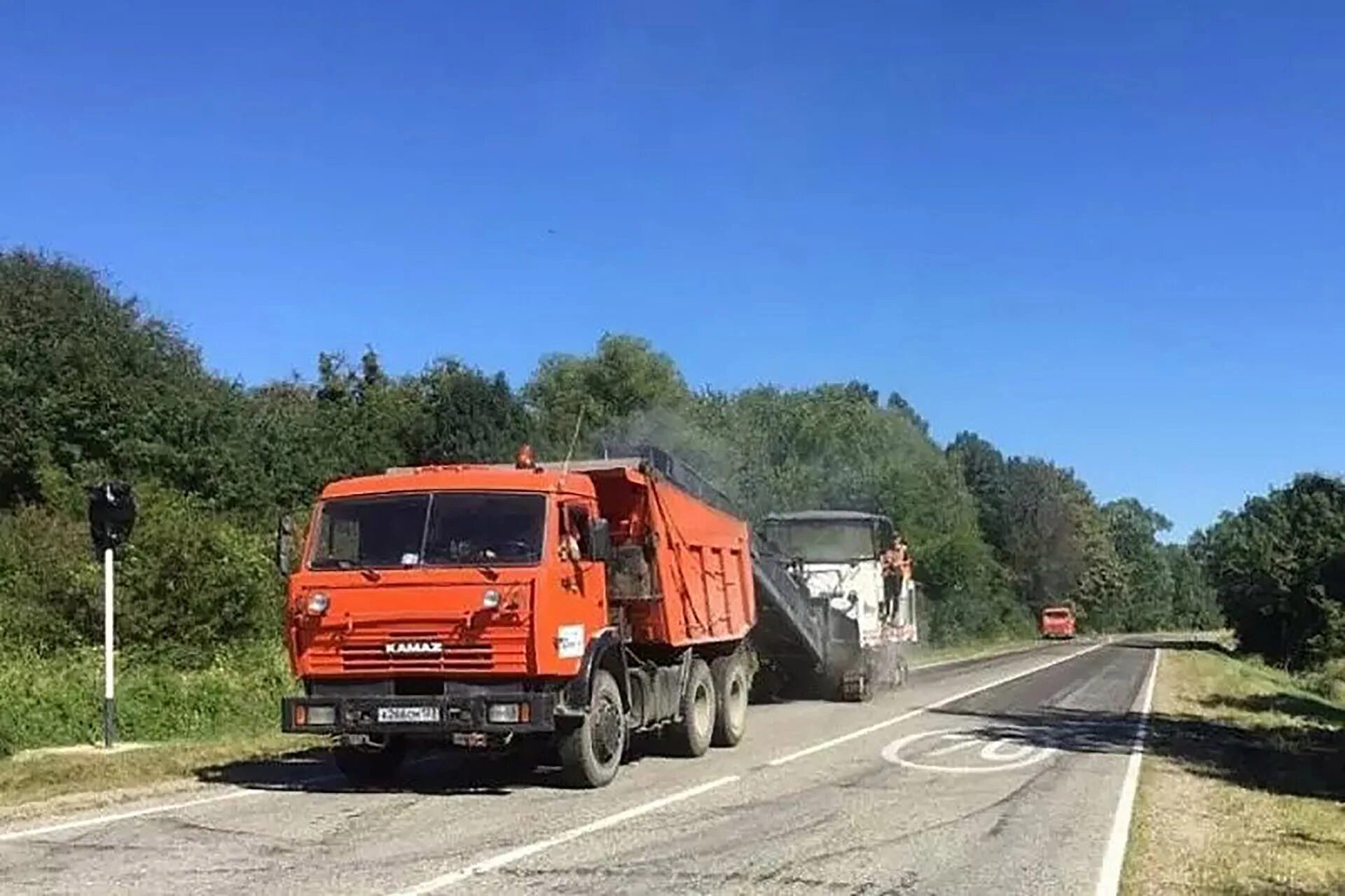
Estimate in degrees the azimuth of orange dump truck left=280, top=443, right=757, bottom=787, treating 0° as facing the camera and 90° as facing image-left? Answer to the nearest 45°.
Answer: approximately 45°
